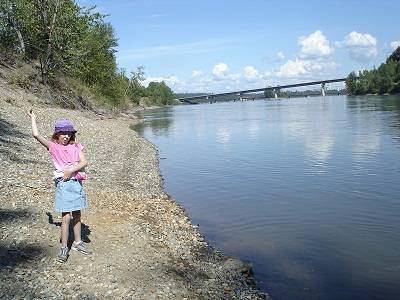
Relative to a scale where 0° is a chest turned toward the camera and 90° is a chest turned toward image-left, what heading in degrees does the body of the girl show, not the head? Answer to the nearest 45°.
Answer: approximately 0°
